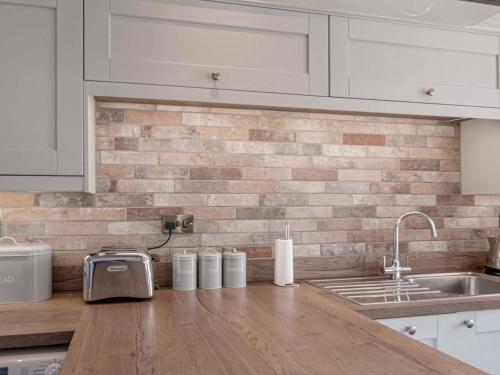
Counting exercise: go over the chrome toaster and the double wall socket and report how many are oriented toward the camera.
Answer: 2

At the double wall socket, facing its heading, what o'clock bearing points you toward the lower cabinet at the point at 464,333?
The lower cabinet is roughly at 10 o'clock from the double wall socket.

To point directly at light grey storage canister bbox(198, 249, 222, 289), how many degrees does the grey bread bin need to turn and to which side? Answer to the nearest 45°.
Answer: approximately 90° to its left

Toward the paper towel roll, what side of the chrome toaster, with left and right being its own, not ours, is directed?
left

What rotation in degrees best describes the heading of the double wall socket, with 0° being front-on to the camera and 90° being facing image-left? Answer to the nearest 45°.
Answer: approximately 0°

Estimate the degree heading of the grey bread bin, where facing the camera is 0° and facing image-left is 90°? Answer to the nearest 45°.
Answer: approximately 0°
